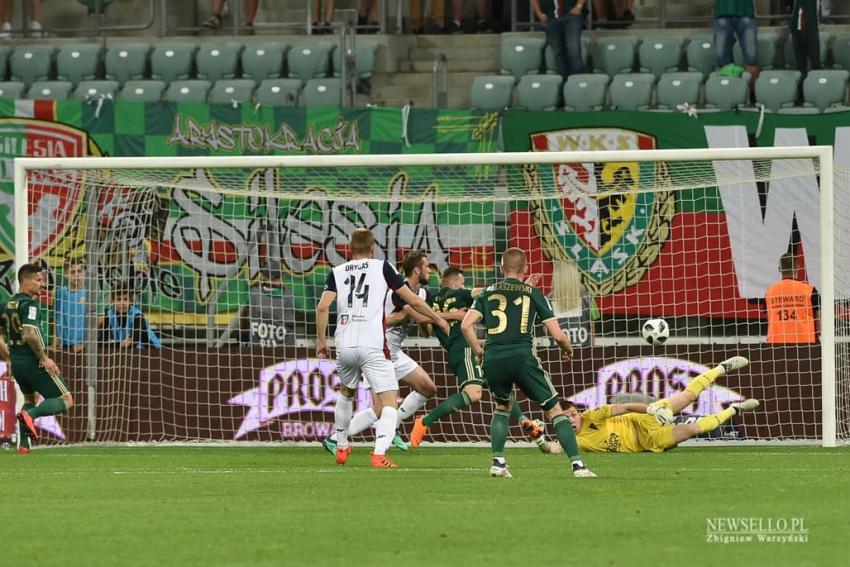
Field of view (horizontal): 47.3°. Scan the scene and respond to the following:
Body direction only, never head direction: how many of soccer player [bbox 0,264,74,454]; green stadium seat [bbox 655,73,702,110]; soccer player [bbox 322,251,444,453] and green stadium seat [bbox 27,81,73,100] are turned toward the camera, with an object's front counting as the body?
2

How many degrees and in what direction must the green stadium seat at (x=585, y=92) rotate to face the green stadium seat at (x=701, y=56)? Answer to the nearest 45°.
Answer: approximately 135° to its left

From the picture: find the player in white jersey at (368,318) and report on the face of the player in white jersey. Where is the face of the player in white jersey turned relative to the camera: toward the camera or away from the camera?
away from the camera

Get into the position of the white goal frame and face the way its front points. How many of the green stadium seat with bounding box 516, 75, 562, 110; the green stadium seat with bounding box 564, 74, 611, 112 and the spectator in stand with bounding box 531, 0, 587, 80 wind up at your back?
3

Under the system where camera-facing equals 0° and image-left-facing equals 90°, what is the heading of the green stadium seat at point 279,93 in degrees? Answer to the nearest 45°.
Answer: approximately 0°

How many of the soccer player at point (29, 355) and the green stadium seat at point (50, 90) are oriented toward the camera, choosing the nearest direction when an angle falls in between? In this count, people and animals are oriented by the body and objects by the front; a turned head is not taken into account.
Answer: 1

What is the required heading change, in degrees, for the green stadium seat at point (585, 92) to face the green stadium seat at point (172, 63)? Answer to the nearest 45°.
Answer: approximately 90° to its right

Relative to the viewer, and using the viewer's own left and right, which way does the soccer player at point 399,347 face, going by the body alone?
facing to the right of the viewer

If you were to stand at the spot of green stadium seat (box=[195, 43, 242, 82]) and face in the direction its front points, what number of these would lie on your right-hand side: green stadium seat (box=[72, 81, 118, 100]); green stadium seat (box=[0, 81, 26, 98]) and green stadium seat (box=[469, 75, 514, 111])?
2
